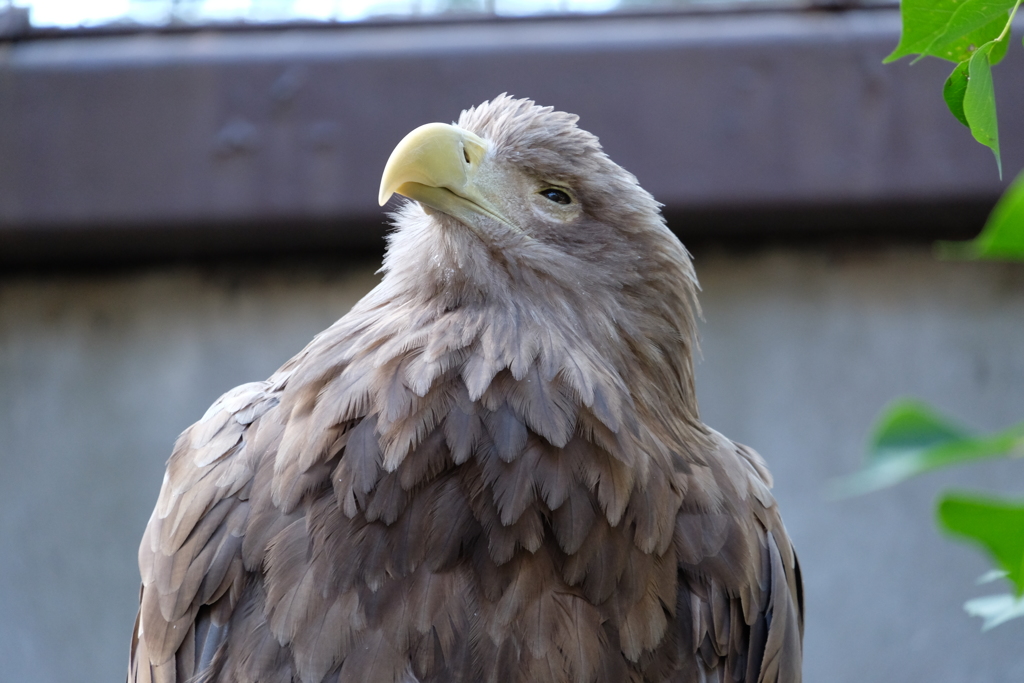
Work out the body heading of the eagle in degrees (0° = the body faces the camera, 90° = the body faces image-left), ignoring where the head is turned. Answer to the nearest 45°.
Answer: approximately 0°

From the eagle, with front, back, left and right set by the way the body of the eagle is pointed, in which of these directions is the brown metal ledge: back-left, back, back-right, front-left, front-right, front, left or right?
back

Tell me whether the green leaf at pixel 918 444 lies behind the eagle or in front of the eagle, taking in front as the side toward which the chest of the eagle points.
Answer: in front

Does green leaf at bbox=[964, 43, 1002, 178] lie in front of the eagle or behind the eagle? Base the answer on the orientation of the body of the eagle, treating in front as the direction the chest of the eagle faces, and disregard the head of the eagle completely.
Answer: in front

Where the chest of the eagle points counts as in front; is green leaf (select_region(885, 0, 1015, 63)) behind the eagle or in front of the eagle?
in front

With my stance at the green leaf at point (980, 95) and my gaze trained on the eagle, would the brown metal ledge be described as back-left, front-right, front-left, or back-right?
front-right
